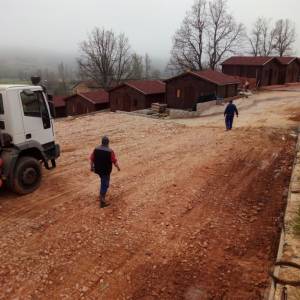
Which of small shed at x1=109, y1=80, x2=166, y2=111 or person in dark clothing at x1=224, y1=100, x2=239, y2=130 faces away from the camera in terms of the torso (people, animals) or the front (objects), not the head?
the person in dark clothing

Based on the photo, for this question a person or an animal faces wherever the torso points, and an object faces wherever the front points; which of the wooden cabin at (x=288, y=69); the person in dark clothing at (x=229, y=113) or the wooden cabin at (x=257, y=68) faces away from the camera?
the person in dark clothing

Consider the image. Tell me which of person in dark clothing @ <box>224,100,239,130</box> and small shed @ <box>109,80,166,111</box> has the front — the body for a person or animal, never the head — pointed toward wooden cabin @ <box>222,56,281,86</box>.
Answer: the person in dark clothing

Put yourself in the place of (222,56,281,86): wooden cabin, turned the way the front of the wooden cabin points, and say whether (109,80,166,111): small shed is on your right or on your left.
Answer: on your right

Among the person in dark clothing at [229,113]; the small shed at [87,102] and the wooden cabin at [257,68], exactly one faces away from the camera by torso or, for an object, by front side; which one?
the person in dark clothing

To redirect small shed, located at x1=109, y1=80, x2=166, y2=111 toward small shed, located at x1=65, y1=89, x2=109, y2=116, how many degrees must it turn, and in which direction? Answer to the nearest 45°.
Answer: approximately 90° to its right

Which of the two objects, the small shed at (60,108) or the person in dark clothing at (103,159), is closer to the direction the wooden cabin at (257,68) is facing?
the person in dark clothing

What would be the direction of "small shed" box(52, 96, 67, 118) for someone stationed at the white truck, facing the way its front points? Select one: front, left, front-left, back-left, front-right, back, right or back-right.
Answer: front-left

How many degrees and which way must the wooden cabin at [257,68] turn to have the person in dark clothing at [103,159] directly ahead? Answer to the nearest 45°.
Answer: approximately 45° to its right

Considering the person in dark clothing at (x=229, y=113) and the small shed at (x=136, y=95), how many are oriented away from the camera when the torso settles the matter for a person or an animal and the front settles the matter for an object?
1

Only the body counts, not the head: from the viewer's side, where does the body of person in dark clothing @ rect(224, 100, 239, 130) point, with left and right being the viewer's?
facing away from the viewer
